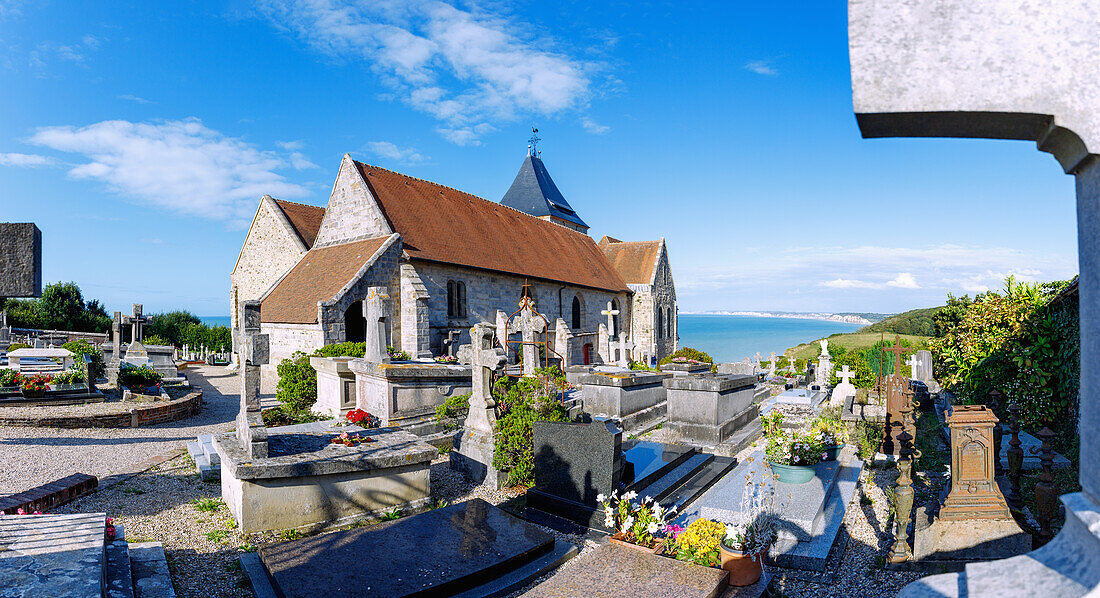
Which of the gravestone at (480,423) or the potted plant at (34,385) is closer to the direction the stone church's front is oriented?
the potted plant

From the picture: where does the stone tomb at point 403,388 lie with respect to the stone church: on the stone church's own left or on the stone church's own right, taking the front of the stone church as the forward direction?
on the stone church's own left

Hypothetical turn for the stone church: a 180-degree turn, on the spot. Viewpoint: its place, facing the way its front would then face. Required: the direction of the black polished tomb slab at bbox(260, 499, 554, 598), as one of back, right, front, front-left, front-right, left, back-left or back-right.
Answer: back-right

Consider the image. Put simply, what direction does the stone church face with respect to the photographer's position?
facing the viewer and to the left of the viewer

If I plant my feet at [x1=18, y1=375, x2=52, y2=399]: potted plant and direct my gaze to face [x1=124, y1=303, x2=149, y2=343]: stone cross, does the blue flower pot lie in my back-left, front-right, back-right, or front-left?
back-right

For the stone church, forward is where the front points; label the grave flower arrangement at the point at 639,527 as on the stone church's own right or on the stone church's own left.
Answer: on the stone church's own left

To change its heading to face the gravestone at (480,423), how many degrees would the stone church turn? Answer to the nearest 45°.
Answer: approximately 45° to its left

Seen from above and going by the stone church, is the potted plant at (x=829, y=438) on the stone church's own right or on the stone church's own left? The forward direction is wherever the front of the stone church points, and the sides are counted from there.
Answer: on the stone church's own left

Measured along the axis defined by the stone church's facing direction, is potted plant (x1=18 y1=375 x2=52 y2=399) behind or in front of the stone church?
in front

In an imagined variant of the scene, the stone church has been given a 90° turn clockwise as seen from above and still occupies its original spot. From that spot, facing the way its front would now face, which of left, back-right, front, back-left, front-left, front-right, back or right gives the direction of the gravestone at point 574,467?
back-left

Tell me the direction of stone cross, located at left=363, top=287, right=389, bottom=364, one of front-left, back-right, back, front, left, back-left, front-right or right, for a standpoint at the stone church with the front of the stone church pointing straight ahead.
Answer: front-left
